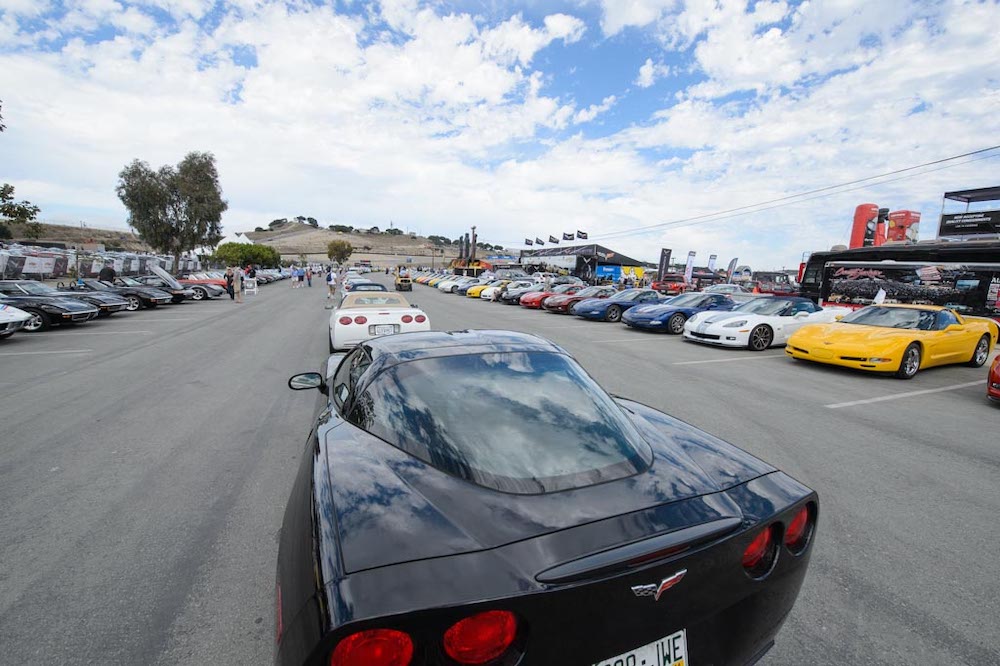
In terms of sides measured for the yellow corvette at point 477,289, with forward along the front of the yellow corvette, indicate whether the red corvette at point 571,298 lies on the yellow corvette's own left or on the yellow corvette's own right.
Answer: on the yellow corvette's own left

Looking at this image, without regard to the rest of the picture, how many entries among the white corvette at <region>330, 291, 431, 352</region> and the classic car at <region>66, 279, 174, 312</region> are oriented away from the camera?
1

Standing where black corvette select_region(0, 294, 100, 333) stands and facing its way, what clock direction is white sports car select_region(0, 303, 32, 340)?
The white sports car is roughly at 2 o'clock from the black corvette.

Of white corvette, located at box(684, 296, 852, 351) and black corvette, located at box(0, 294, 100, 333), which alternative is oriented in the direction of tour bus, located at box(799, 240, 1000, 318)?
the black corvette

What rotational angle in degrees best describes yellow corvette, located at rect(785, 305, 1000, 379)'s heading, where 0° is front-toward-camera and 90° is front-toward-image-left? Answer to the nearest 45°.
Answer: approximately 45°

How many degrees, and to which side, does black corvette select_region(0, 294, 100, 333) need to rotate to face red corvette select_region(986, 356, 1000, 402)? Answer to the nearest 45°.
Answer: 0° — it already faces it

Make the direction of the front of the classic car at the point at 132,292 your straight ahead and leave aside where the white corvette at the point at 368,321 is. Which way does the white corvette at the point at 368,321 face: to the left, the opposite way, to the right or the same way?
to the left

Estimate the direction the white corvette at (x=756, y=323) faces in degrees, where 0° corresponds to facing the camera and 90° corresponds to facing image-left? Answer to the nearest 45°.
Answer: approximately 45°

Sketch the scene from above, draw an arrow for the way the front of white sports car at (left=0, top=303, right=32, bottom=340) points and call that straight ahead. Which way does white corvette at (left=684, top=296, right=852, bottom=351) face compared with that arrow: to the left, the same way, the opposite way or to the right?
the opposite way

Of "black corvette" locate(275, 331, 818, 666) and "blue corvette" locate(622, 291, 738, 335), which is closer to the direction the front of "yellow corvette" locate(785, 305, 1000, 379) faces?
the black corvette

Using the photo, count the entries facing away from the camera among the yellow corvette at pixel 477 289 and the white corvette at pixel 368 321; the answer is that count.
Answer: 1
